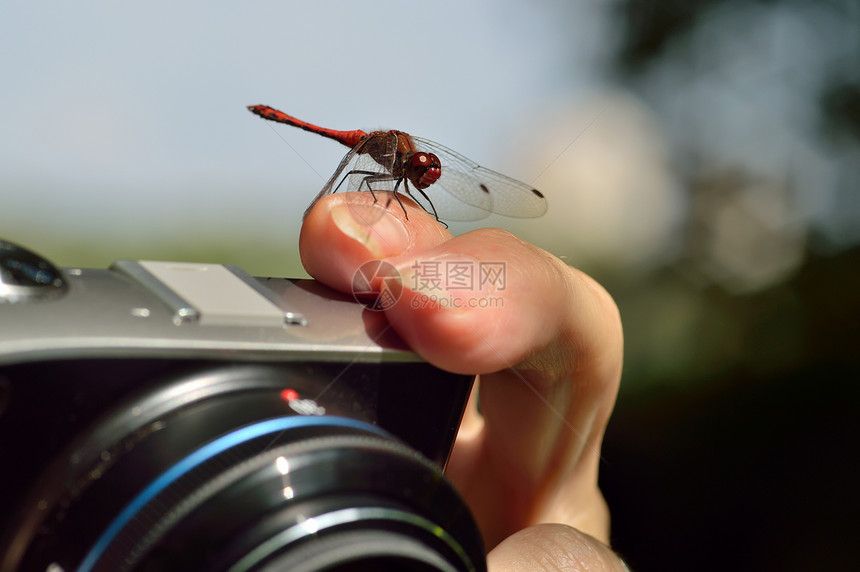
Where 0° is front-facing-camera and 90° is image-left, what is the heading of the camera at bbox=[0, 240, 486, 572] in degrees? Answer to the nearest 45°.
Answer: approximately 315°
